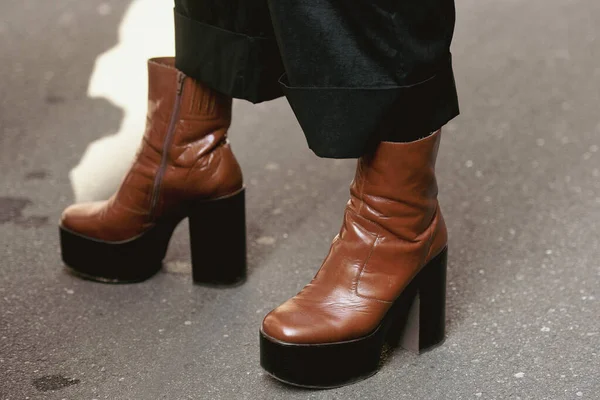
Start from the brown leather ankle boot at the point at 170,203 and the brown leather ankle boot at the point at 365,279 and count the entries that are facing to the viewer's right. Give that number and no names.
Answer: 0

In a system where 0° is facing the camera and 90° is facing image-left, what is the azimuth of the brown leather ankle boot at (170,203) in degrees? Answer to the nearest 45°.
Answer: approximately 90°

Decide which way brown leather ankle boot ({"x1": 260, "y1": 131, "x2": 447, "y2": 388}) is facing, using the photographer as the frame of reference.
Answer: facing the viewer and to the left of the viewer
